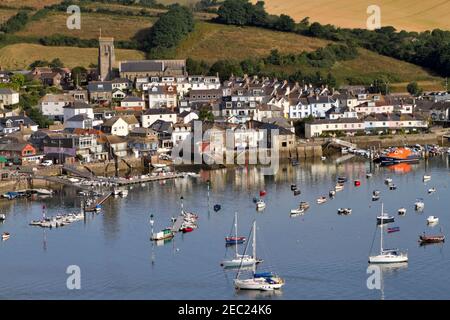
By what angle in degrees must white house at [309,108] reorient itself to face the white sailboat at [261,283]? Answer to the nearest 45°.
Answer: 0° — it already faces it

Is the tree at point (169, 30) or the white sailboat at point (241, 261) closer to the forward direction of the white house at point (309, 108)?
the white sailboat

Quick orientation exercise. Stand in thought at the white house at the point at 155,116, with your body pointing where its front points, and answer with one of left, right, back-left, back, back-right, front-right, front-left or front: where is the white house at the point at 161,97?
back

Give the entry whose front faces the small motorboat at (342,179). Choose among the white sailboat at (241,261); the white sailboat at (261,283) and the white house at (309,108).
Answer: the white house

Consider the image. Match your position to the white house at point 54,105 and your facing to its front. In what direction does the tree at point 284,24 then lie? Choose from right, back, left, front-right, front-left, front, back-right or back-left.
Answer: back-left

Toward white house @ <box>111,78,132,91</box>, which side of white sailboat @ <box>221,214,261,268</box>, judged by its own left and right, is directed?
right

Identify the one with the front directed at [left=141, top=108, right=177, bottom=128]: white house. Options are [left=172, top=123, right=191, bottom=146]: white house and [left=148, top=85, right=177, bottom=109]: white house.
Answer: [left=148, top=85, right=177, bottom=109]: white house

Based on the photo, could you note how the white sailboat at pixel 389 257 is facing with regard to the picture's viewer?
facing to the left of the viewer
